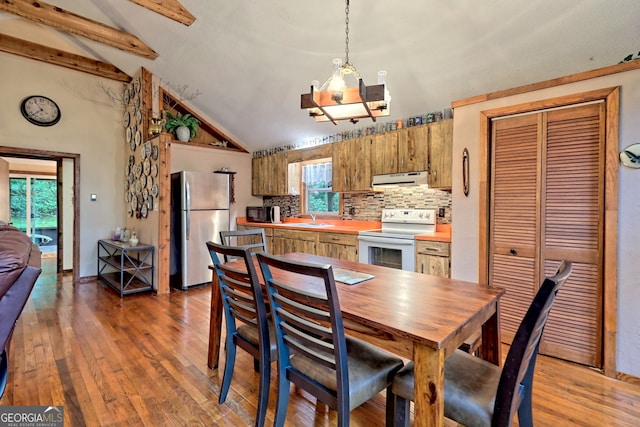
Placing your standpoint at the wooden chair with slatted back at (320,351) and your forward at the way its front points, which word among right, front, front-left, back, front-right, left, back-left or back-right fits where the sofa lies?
back-left

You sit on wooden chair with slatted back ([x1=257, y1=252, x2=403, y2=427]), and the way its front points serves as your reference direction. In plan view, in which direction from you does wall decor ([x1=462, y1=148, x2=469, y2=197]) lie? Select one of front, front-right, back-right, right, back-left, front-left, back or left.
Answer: front

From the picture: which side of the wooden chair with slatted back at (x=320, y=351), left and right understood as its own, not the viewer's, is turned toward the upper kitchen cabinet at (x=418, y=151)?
front

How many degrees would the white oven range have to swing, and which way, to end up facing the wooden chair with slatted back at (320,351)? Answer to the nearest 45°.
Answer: approximately 45° to its left

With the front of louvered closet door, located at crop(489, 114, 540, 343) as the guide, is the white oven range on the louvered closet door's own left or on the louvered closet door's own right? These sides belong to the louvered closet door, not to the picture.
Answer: on the louvered closet door's own right

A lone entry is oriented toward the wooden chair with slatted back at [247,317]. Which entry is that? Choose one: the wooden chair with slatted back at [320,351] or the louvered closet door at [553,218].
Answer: the louvered closet door

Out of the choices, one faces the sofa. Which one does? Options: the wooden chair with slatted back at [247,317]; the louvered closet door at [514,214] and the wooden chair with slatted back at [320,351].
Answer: the louvered closet door

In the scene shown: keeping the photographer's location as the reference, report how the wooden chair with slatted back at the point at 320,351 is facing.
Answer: facing away from the viewer and to the right of the viewer

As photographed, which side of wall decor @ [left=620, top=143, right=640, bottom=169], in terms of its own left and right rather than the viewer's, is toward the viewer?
front

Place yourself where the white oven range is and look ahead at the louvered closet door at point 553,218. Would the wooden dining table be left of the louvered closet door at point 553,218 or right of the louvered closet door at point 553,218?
right

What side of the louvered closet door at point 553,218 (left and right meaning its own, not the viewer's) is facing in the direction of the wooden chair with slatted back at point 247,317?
front

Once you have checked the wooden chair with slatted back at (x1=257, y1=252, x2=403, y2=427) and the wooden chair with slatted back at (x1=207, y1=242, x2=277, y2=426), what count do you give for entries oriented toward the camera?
0

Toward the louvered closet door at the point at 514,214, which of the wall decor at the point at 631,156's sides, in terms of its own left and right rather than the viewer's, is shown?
right
